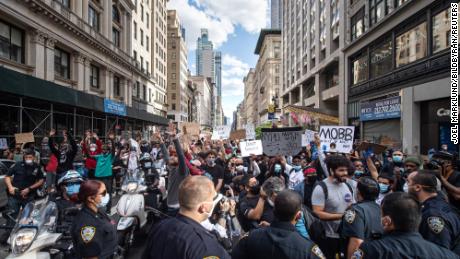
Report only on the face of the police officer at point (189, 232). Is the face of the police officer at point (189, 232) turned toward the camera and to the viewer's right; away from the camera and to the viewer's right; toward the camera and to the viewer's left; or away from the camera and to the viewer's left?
away from the camera and to the viewer's right

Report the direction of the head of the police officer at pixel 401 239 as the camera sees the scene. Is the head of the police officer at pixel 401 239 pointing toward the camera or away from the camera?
away from the camera

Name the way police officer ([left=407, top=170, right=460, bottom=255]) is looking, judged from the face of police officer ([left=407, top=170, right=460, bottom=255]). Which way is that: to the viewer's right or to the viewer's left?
to the viewer's left

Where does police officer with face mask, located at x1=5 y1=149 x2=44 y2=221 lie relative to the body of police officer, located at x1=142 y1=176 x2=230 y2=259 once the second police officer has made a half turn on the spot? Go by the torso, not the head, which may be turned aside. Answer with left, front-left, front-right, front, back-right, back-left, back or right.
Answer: right

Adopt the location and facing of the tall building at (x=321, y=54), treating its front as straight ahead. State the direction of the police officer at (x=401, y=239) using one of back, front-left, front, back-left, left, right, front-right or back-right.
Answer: front-left

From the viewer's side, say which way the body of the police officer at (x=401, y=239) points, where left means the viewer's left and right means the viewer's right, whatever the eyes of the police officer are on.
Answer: facing away from the viewer and to the left of the viewer

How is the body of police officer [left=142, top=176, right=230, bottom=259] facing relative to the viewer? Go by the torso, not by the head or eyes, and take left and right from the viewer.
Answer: facing away from the viewer and to the right of the viewer
